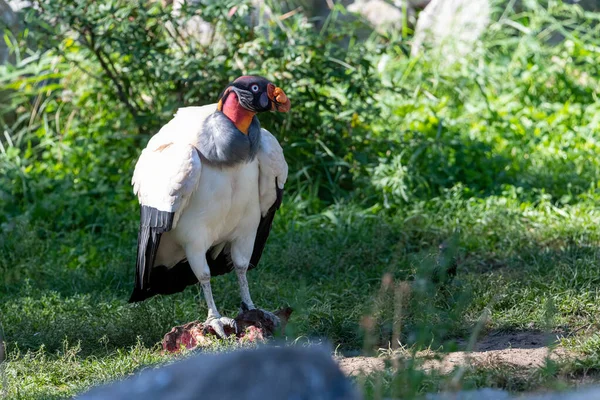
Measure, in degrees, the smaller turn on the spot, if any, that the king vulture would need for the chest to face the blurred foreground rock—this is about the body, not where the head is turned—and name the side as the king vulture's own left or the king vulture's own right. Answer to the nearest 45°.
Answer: approximately 45° to the king vulture's own right

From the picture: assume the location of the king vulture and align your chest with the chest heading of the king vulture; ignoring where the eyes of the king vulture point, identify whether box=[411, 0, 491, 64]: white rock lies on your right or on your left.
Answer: on your left

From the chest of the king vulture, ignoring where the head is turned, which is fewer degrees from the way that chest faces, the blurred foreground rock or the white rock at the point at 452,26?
the blurred foreground rock

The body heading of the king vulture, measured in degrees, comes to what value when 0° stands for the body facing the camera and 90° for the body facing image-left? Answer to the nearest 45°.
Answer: approximately 315°

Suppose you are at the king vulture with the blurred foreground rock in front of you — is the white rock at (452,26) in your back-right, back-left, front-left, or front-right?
back-left
